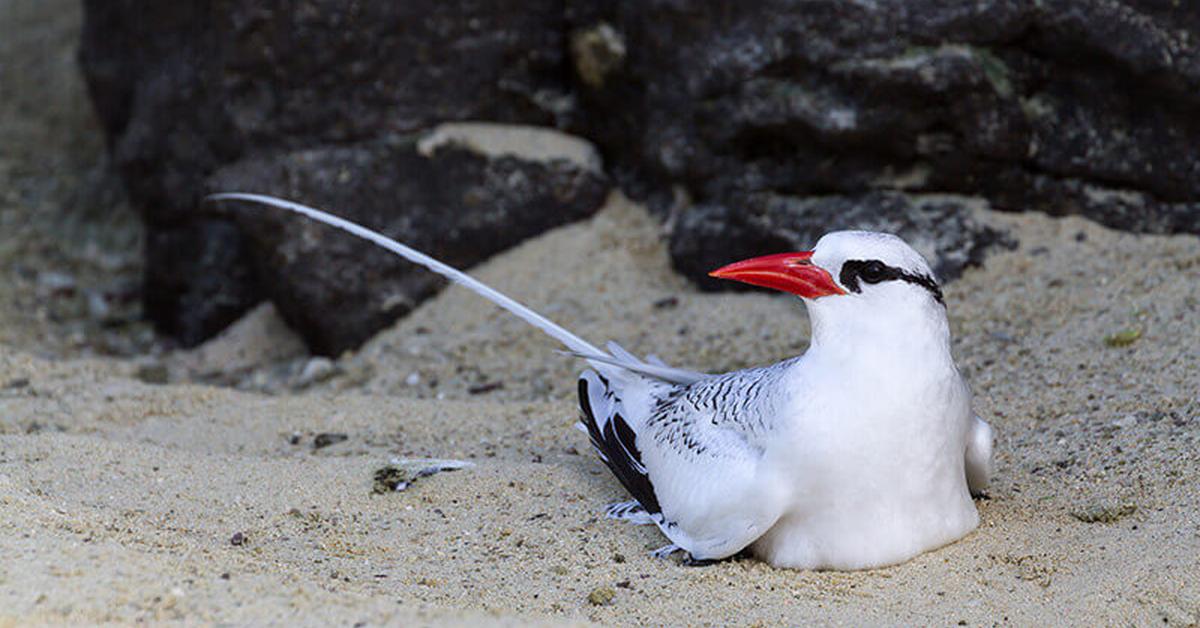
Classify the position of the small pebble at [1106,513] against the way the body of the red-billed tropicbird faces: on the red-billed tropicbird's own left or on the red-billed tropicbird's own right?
on the red-billed tropicbird's own left

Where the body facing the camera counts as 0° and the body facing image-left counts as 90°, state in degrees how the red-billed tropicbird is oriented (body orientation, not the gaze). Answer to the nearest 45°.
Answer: approximately 315°

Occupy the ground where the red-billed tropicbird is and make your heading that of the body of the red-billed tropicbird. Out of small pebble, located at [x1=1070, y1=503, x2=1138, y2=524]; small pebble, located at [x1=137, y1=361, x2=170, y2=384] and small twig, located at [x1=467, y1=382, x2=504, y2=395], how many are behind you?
2

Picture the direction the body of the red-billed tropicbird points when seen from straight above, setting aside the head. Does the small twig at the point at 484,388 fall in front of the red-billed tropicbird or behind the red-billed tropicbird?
behind

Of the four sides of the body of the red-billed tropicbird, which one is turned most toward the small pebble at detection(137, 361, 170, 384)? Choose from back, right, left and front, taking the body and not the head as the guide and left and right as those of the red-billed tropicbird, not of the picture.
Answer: back

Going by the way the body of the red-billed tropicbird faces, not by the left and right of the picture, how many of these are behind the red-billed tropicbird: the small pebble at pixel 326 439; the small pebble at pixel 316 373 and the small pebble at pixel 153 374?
3

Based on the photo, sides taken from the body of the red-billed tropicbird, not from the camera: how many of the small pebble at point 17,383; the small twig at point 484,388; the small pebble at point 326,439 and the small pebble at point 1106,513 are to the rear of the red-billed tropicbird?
3

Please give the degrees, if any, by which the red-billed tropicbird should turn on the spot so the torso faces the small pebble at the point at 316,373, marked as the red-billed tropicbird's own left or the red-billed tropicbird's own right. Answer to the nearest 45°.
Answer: approximately 180°

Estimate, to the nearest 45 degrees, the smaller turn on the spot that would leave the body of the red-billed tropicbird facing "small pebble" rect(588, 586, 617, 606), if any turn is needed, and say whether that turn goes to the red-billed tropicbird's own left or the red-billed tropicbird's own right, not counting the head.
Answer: approximately 90° to the red-billed tropicbird's own right

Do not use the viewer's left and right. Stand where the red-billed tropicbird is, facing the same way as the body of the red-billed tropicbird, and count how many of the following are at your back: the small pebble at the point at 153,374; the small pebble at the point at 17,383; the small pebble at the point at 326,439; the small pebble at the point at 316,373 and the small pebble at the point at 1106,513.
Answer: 4

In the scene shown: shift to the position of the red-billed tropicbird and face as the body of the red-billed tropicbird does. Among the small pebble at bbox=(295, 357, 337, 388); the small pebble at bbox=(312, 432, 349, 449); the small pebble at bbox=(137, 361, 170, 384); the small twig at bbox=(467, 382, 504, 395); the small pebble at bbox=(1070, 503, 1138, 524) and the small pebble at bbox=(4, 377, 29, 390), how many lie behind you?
5

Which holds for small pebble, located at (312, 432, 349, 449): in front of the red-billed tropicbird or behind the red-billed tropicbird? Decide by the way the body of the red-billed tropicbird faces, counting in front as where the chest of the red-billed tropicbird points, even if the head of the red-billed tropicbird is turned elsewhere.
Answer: behind

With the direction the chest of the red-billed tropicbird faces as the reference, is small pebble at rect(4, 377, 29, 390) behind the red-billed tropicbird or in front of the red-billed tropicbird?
behind

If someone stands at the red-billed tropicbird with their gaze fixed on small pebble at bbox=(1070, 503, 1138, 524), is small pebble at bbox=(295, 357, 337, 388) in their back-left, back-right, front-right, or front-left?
back-left
